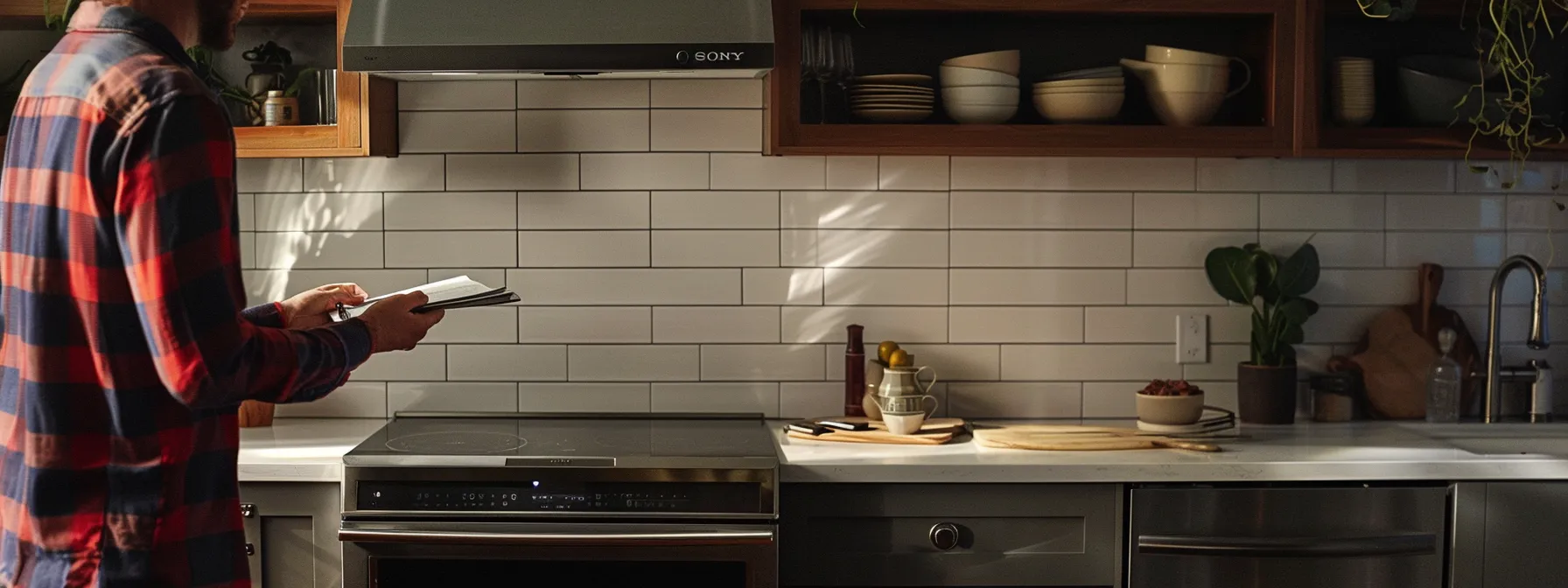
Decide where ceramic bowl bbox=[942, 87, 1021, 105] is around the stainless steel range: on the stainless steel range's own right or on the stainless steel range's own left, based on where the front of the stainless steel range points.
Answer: on the stainless steel range's own left

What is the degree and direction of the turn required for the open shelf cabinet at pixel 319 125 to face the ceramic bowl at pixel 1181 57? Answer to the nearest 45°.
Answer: approximately 45° to its left

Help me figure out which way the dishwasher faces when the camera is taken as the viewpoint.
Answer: facing the viewer

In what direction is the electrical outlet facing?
toward the camera

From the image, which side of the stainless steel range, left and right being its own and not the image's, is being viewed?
front

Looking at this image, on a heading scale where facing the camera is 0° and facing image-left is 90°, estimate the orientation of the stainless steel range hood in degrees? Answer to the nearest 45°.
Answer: approximately 0°

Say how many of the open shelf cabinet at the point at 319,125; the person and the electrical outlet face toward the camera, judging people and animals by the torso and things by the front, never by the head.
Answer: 2

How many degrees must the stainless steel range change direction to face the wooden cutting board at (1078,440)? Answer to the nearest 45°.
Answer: approximately 90° to its left

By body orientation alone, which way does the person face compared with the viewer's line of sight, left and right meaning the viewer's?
facing away from the viewer and to the right of the viewer

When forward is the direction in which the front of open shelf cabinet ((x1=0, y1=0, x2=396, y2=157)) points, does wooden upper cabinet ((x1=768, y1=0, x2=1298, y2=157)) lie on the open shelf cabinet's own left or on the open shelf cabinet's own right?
on the open shelf cabinet's own left
